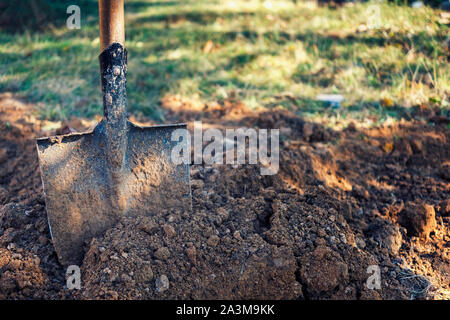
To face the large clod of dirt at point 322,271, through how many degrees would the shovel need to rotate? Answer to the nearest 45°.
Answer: approximately 45° to its left

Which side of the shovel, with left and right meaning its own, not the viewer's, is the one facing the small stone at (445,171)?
left

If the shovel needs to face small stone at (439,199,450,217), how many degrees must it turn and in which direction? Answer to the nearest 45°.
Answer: approximately 90° to its left
